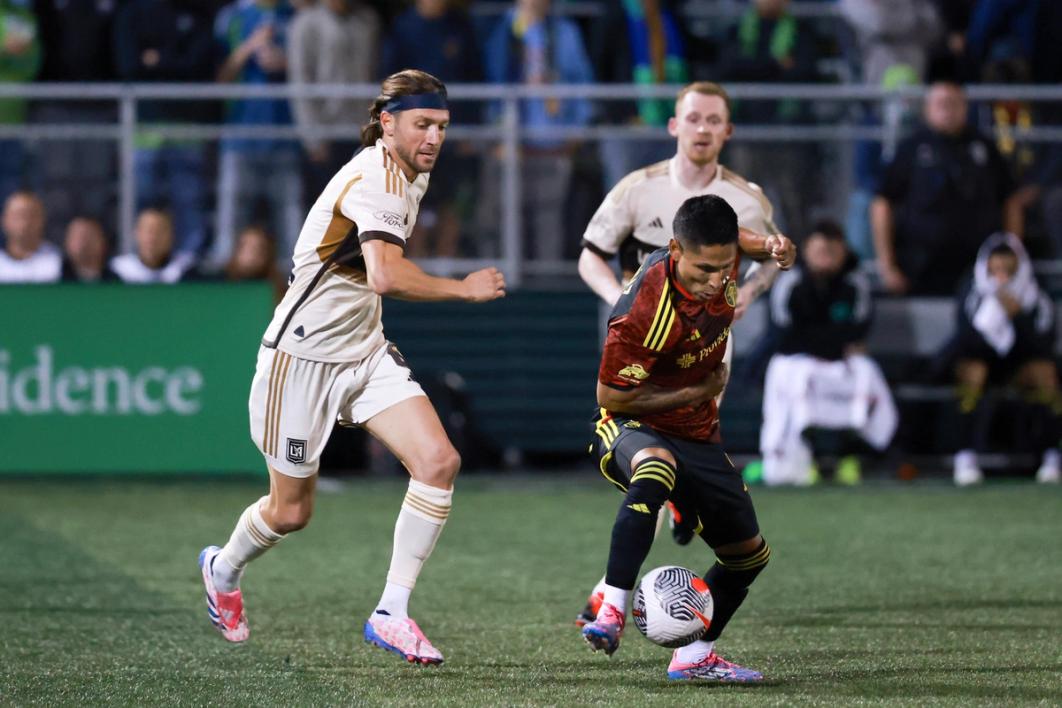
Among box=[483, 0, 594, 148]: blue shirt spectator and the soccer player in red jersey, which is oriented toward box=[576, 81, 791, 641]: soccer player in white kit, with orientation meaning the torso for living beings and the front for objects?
the blue shirt spectator

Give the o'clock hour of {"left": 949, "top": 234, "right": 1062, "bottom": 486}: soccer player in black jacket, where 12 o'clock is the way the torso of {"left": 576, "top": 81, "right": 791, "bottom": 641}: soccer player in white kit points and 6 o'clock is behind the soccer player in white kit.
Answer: The soccer player in black jacket is roughly at 7 o'clock from the soccer player in white kit.

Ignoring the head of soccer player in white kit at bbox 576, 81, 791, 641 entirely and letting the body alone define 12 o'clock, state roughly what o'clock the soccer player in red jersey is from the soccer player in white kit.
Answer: The soccer player in red jersey is roughly at 12 o'clock from the soccer player in white kit.

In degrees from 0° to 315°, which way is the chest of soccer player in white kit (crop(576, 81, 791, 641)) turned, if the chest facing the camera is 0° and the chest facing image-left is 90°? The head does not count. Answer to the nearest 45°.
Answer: approximately 0°

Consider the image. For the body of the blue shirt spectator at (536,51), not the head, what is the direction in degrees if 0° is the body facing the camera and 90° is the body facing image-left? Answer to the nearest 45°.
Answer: approximately 0°
